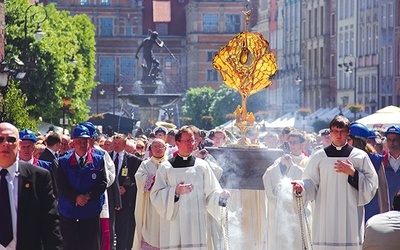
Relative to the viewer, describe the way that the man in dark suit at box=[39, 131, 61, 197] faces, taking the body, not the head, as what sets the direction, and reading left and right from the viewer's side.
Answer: facing the viewer and to the right of the viewer

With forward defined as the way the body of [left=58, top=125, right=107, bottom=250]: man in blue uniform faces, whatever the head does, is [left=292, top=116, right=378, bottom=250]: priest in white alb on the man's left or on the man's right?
on the man's left

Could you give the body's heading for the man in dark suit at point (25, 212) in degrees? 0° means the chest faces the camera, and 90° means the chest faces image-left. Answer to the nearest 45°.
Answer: approximately 0°

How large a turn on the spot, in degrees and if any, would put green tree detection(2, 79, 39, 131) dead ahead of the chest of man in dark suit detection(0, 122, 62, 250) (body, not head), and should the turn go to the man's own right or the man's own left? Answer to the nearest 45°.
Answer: approximately 180°

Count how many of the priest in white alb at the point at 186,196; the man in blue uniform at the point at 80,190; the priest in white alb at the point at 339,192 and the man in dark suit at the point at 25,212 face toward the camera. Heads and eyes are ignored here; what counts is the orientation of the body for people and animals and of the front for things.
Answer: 4

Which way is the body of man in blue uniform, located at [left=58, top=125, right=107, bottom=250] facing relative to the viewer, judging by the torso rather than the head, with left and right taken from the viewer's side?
facing the viewer

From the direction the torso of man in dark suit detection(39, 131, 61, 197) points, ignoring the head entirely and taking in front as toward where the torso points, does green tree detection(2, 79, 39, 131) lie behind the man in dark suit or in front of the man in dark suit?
behind

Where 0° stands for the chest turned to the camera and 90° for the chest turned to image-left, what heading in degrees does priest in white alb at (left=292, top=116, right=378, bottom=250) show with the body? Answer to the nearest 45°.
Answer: approximately 0°
